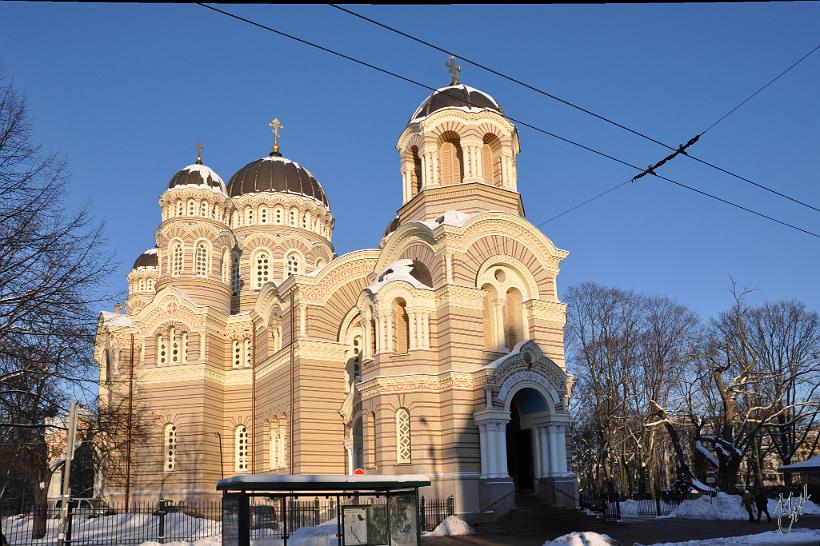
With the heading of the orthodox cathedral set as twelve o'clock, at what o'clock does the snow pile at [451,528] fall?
The snow pile is roughly at 1 o'clock from the orthodox cathedral.

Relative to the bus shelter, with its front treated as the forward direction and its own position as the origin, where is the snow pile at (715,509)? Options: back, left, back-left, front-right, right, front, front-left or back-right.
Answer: back-left

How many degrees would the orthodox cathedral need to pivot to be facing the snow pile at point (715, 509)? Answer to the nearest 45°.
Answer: approximately 45° to its left

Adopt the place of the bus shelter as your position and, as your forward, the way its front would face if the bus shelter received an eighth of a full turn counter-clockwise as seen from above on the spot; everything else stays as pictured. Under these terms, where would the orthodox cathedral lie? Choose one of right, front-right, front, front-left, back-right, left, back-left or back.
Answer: back-left

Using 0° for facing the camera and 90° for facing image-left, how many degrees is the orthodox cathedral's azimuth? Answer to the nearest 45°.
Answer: approximately 315°

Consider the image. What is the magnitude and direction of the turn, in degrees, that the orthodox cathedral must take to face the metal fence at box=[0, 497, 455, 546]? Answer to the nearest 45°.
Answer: approximately 90° to its right

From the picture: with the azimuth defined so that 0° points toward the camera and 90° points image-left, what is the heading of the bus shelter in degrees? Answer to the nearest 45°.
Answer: approximately 0°

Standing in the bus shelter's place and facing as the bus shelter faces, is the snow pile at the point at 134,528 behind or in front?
behind
